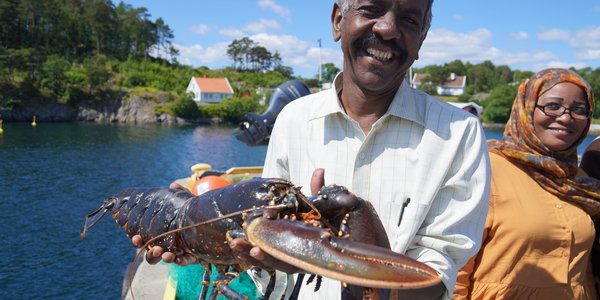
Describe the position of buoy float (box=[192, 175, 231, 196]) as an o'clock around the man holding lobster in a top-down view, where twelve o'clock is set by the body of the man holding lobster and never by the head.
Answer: The buoy float is roughly at 5 o'clock from the man holding lobster.

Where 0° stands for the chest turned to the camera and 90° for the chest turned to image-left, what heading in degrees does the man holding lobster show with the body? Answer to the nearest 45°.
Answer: approximately 0°
